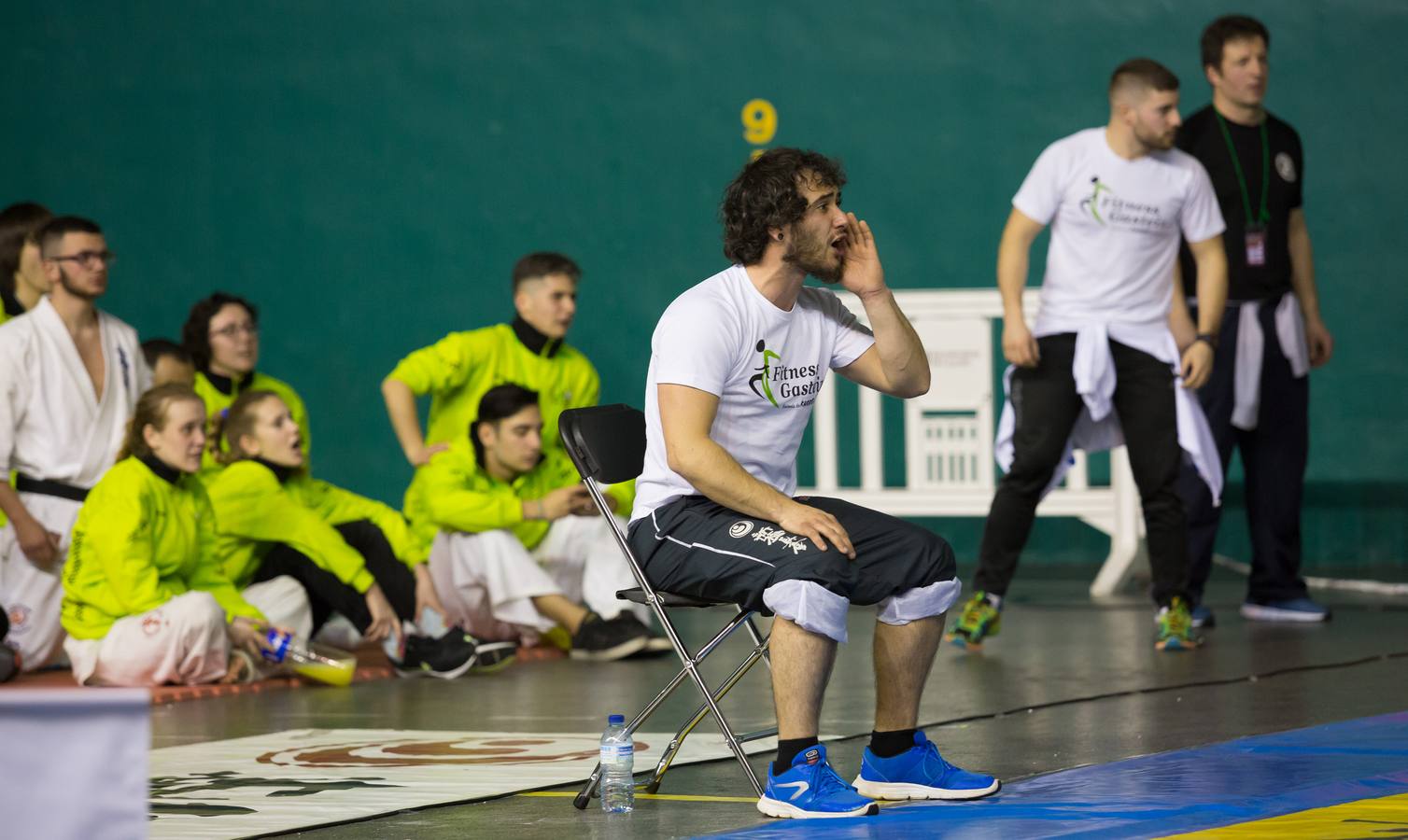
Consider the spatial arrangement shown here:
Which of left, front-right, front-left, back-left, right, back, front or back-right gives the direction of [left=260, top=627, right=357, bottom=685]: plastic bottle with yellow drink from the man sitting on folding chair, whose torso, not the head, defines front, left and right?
back

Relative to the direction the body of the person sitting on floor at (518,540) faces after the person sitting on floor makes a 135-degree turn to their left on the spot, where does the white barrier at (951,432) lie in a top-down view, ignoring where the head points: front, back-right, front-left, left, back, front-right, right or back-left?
front-right

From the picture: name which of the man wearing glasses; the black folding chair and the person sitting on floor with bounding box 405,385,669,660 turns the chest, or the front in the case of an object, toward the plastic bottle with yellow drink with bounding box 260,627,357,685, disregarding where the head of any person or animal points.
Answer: the man wearing glasses

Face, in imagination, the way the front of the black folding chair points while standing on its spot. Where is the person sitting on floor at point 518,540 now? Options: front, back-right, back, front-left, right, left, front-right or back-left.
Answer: back-left

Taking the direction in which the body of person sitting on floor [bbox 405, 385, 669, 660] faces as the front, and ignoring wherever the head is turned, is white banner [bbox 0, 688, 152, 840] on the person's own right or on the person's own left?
on the person's own right

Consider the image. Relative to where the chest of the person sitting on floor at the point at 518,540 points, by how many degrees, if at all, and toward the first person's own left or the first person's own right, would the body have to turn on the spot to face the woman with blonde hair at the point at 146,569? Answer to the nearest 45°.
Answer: approximately 90° to the first person's own right

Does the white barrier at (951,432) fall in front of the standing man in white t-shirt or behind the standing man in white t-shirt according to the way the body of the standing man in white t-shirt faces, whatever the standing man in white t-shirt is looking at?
behind

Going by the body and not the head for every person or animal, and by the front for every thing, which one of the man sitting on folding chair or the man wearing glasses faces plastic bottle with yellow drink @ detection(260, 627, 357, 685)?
the man wearing glasses

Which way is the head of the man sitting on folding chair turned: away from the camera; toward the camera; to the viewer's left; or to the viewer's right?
to the viewer's right

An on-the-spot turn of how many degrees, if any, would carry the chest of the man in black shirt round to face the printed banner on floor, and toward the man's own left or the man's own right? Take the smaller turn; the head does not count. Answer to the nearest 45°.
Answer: approximately 90° to the man's own right
